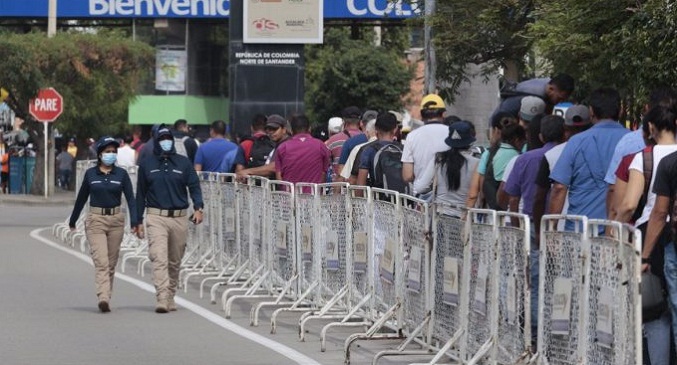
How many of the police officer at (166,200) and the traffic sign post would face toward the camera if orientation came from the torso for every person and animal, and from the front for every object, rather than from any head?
2

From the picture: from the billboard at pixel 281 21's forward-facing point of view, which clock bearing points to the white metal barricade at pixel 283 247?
The white metal barricade is roughly at 12 o'clock from the billboard.

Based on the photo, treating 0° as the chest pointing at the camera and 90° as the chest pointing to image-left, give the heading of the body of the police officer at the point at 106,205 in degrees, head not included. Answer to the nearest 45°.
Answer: approximately 0°

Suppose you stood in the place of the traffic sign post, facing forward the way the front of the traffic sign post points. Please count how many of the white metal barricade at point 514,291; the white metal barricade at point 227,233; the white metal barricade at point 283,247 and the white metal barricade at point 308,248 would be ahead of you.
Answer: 4

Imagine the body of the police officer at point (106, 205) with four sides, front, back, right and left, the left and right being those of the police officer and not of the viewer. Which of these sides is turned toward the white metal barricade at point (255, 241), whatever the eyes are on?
left

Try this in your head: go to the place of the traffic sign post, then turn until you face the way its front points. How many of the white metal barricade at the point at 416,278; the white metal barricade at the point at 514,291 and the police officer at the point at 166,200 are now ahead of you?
3
